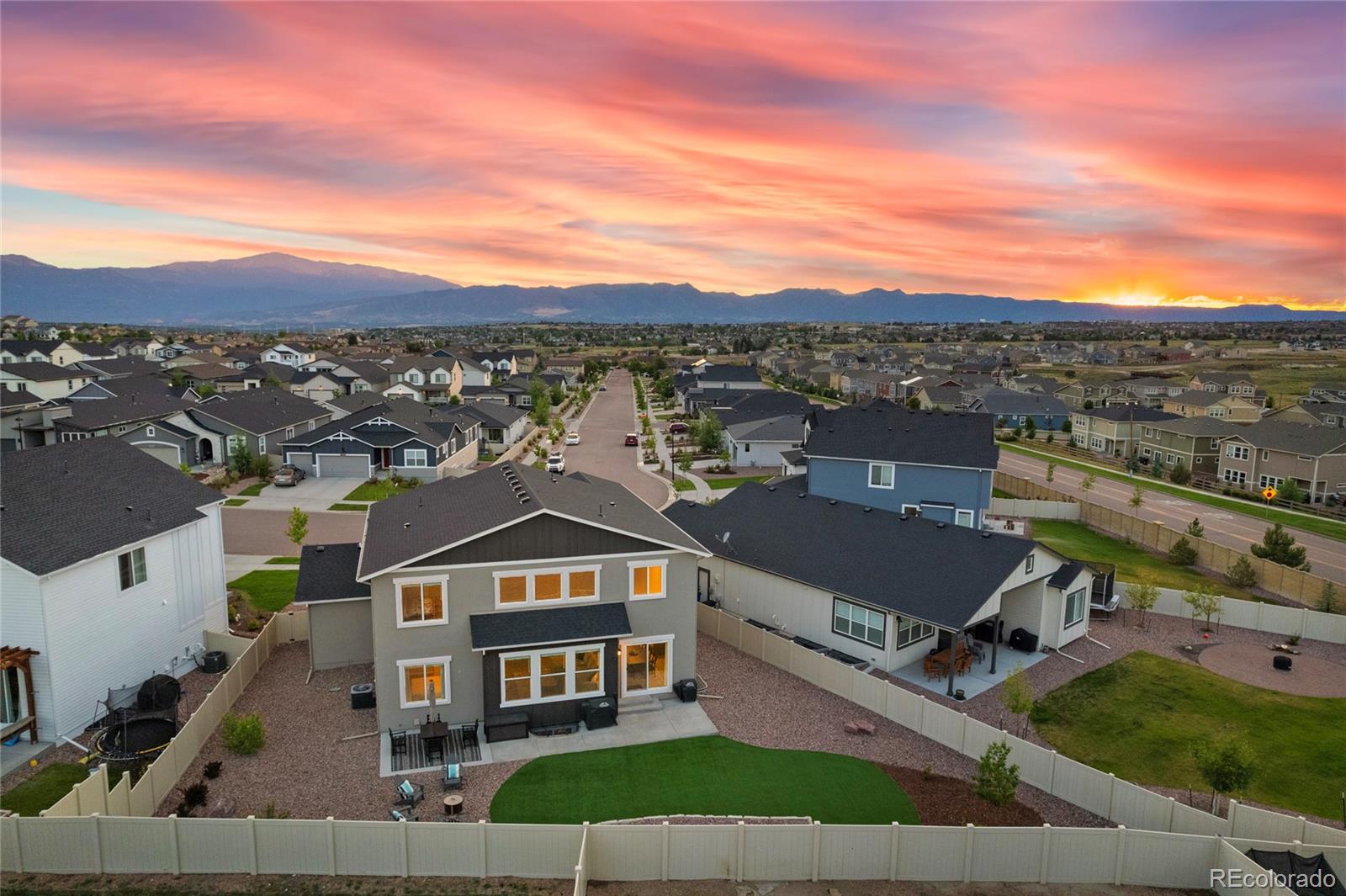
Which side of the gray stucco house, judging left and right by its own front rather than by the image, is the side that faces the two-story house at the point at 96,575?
left

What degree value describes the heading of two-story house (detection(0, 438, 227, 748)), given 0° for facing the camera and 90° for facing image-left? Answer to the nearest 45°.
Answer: approximately 225°

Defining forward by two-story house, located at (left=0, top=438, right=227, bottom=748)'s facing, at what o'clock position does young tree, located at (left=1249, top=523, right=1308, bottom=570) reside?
The young tree is roughly at 2 o'clock from the two-story house.

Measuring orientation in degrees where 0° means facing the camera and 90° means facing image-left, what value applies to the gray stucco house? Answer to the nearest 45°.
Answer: approximately 180°

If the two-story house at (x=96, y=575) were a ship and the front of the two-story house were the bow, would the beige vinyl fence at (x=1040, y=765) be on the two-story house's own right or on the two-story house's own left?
on the two-story house's own right

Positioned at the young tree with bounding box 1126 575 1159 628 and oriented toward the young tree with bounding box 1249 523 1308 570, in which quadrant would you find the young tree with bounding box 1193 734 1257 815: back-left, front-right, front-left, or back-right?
back-right

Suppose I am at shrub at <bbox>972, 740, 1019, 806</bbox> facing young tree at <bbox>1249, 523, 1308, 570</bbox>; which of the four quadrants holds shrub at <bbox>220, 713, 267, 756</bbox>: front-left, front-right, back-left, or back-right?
back-left

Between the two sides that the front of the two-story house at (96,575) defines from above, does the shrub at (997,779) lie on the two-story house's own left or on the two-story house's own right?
on the two-story house's own right

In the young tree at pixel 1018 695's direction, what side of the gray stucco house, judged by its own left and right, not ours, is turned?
right

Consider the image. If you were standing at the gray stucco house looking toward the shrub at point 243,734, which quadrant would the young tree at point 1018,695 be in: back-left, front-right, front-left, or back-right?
back-left

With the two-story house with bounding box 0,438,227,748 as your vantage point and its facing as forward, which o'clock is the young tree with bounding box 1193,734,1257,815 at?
The young tree is roughly at 3 o'clock from the two-story house.
